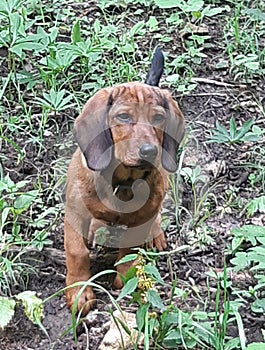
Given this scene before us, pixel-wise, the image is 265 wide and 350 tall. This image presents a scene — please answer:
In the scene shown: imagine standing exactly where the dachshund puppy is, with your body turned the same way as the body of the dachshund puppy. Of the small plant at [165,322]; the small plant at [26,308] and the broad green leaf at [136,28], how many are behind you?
1

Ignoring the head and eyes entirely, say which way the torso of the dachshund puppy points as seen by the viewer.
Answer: toward the camera

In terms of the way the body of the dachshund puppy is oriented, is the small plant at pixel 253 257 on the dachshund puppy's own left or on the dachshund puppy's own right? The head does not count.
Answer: on the dachshund puppy's own left

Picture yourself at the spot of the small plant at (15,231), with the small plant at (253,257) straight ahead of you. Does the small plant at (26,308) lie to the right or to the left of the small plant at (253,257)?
right

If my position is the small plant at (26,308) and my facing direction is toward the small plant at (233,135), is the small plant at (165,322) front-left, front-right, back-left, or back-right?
front-right

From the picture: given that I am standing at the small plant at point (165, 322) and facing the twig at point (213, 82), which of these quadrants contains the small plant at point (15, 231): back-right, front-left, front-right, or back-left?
front-left

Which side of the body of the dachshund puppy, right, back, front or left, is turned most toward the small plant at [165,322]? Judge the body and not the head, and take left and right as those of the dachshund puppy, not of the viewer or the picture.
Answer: front

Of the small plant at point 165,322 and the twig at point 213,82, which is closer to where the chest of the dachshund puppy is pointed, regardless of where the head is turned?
the small plant

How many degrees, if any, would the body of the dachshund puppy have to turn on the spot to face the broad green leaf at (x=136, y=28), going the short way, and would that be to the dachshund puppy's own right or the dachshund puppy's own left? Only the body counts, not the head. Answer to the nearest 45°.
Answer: approximately 180°

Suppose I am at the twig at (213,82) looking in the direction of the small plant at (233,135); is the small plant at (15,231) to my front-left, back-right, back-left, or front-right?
front-right

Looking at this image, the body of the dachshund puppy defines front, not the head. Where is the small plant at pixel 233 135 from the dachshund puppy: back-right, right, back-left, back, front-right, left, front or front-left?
back-left

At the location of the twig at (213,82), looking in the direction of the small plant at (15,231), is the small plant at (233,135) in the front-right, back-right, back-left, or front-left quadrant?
front-left

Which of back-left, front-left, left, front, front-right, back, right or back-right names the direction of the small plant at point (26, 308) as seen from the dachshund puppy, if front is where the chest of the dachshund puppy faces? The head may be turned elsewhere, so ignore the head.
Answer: front-right

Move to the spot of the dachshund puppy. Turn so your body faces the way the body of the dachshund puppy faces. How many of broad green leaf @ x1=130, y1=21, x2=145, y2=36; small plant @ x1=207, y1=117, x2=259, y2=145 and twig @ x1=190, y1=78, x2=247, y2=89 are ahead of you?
0

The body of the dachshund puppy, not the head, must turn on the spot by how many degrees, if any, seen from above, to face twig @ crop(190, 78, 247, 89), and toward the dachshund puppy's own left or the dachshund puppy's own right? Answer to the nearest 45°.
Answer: approximately 180°
